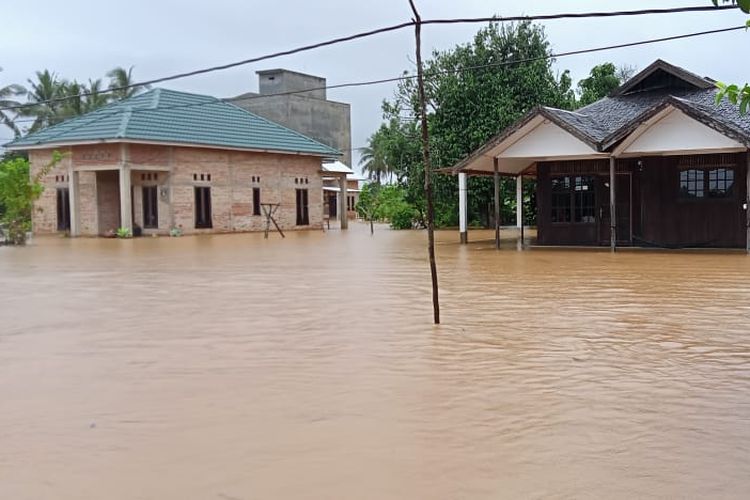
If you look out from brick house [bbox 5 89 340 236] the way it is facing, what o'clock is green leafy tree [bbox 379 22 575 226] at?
The green leafy tree is roughly at 8 o'clock from the brick house.

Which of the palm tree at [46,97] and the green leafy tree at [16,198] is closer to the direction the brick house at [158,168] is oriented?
the green leafy tree

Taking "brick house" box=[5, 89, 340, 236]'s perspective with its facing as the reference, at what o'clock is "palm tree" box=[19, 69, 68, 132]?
The palm tree is roughly at 4 o'clock from the brick house.

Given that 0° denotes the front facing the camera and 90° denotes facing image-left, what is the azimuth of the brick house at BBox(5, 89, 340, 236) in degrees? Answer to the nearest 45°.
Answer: approximately 45°

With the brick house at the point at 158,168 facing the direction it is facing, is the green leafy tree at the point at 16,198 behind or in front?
in front
